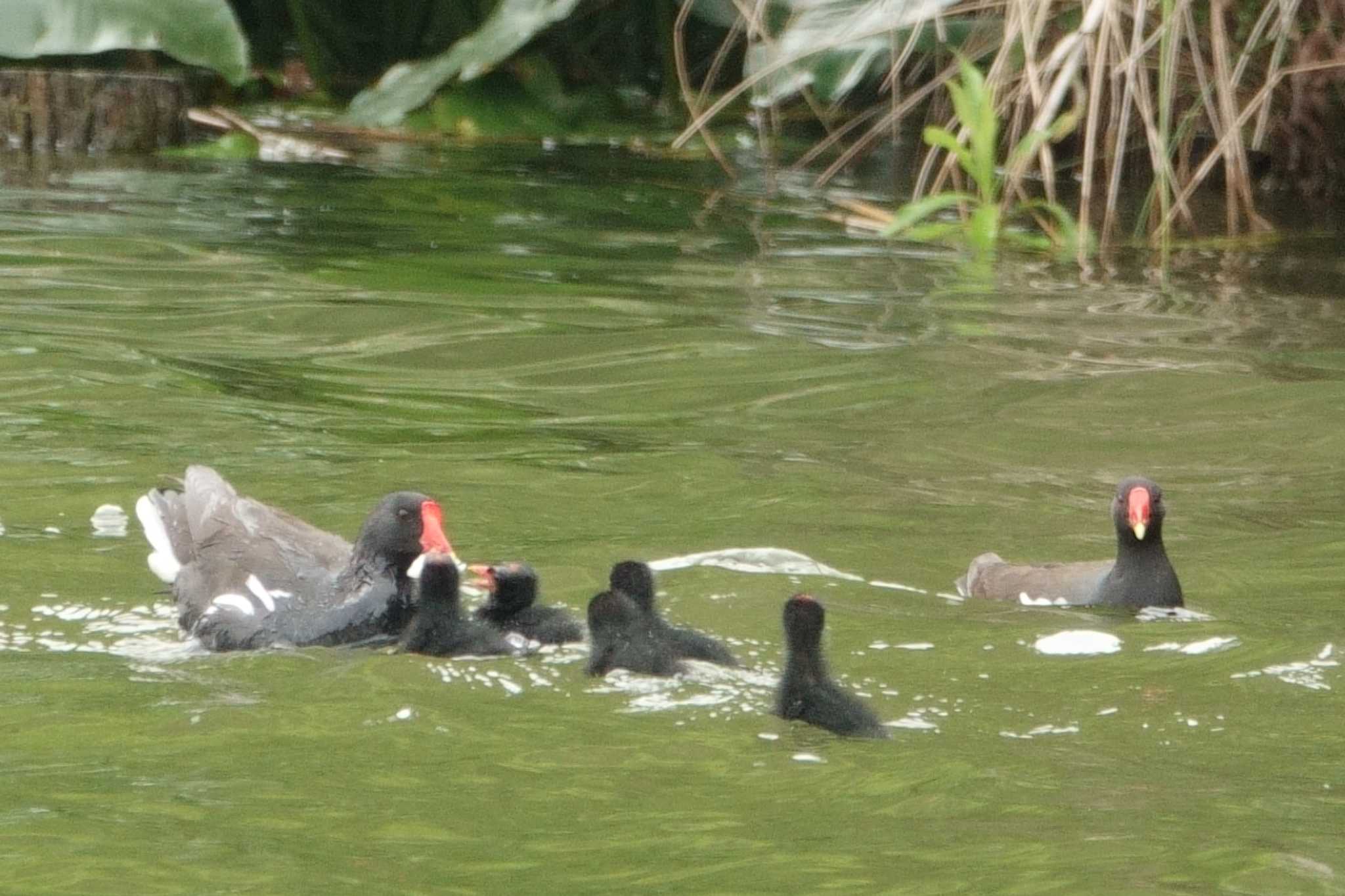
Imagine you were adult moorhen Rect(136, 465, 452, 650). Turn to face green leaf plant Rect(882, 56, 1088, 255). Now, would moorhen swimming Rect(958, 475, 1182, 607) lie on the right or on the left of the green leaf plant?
right

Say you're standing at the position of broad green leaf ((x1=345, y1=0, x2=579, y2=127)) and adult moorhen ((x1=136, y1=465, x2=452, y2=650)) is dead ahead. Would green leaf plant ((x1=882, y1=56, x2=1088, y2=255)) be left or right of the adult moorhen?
left

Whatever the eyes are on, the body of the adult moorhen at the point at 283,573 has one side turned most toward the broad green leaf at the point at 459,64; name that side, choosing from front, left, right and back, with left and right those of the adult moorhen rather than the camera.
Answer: left

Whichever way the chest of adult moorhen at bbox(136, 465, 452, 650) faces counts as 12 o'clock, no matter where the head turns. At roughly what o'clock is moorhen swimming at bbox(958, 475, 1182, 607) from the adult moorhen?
The moorhen swimming is roughly at 12 o'clock from the adult moorhen.

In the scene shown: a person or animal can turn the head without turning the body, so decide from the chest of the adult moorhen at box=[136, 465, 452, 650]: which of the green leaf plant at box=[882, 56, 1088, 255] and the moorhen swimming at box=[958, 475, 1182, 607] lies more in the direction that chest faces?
the moorhen swimming

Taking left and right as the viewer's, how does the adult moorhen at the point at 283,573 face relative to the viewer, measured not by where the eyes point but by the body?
facing to the right of the viewer

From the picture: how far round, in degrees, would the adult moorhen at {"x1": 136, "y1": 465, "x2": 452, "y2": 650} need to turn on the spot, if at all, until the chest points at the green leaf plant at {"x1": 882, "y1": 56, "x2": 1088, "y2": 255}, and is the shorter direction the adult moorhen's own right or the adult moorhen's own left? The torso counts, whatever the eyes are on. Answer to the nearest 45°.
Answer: approximately 45° to the adult moorhen's own left
